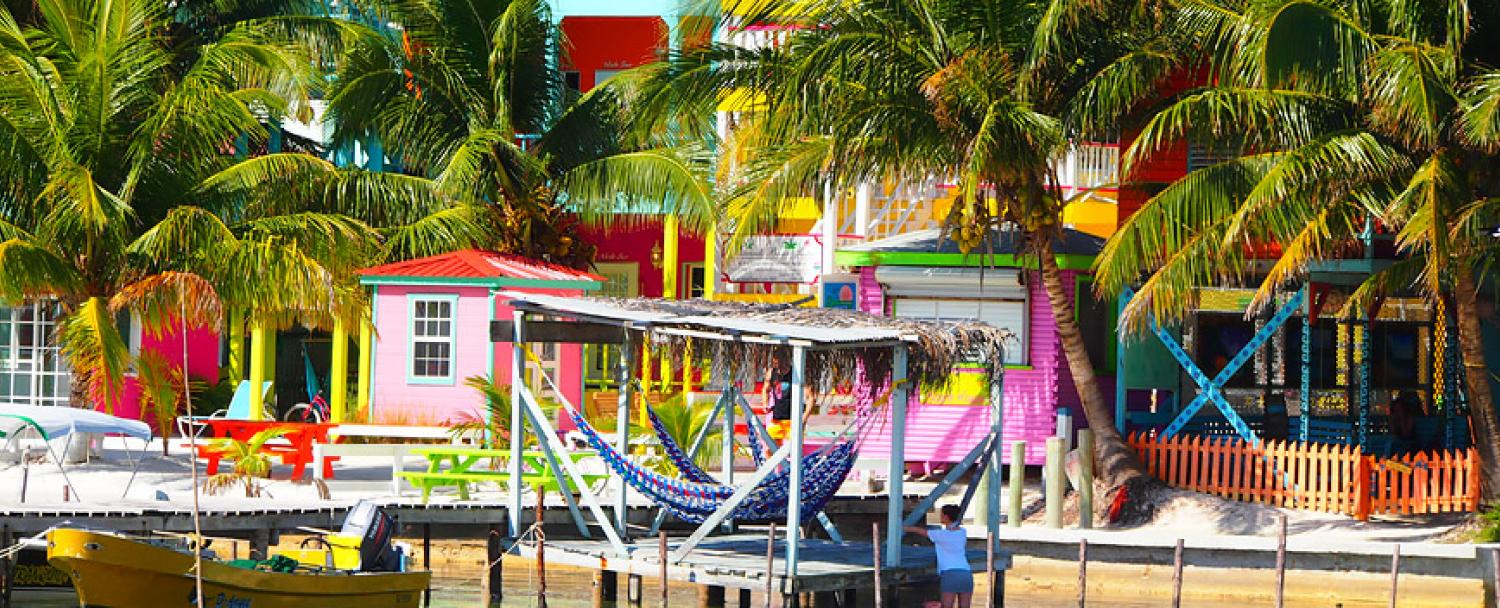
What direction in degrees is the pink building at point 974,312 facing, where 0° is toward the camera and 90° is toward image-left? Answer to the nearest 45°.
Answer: approximately 0°

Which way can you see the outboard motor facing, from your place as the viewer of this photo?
facing to the left of the viewer

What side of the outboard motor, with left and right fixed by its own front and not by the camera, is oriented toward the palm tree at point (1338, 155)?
back

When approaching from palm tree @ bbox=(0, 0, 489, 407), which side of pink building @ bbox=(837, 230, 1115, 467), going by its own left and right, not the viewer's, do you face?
right

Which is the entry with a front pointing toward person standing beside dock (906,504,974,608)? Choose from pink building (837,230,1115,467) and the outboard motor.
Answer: the pink building

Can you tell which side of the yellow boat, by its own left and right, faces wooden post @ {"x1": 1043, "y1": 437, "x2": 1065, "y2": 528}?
back

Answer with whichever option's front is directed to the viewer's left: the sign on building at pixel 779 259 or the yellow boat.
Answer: the yellow boat

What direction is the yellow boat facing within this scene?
to the viewer's left

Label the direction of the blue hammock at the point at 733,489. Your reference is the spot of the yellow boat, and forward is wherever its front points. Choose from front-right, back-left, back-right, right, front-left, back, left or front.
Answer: back
